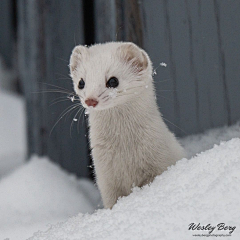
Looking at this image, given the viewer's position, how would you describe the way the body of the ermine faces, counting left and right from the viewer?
facing the viewer and to the left of the viewer

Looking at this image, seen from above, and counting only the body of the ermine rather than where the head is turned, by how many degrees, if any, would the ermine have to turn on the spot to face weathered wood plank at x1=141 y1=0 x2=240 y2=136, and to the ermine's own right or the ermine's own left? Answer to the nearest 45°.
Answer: approximately 180°
